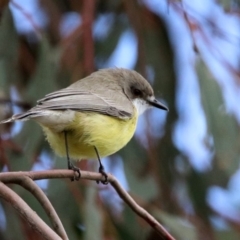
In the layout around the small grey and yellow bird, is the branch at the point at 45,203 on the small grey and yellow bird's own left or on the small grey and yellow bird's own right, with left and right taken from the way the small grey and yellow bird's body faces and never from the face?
on the small grey and yellow bird's own right

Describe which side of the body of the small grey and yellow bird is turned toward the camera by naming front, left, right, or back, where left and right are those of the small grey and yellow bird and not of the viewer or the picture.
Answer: right
